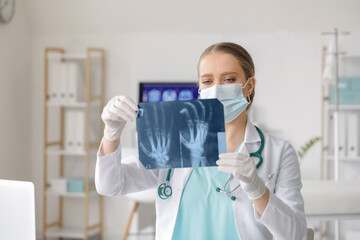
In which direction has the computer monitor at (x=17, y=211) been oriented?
away from the camera

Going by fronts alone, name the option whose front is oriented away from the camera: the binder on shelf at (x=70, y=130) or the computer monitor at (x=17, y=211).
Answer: the computer monitor

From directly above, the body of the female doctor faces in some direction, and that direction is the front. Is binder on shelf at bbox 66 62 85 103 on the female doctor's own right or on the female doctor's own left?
on the female doctor's own right

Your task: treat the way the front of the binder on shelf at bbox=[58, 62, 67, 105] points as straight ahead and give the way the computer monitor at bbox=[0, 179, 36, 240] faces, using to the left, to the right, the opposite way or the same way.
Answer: the opposite way

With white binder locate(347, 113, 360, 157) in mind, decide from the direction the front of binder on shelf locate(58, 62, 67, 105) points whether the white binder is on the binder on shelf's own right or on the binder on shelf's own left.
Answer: on the binder on shelf's own left
